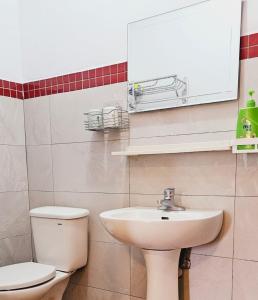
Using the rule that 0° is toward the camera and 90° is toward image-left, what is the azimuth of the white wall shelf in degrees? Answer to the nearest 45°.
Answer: approximately 45°

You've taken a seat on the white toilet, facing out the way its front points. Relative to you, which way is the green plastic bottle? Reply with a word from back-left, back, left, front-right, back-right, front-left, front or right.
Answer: left

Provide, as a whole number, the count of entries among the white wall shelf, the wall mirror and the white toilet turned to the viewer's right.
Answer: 0

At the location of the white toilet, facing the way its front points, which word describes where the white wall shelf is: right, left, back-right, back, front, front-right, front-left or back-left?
left

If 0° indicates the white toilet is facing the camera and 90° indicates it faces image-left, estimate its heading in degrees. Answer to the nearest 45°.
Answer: approximately 45°
